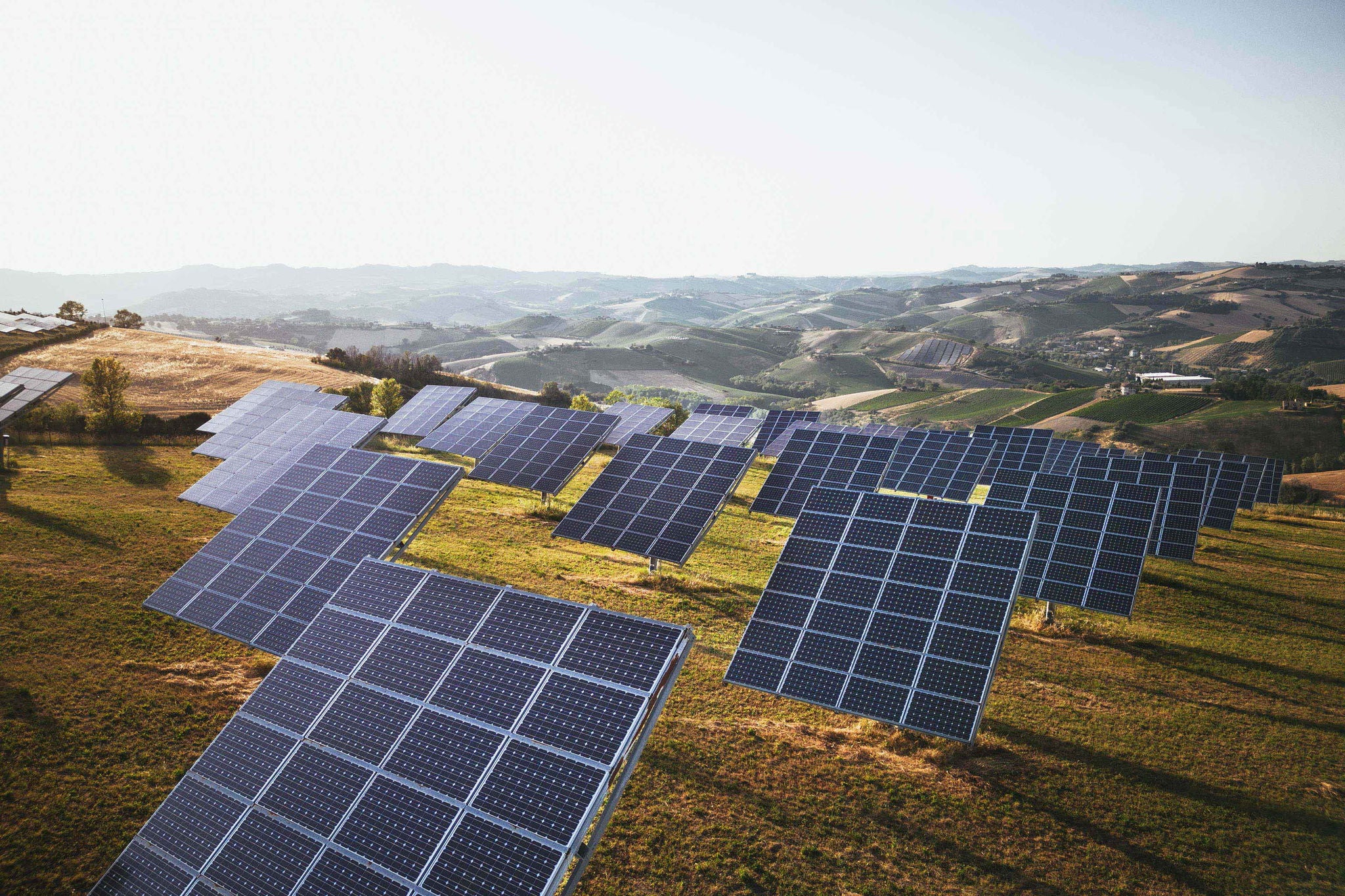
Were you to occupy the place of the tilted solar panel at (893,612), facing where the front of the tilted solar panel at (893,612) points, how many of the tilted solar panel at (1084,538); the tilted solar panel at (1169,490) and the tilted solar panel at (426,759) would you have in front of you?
1

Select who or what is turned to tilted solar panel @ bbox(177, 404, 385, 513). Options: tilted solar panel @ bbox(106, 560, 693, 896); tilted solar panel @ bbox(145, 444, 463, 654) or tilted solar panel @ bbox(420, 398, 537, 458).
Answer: tilted solar panel @ bbox(420, 398, 537, 458)

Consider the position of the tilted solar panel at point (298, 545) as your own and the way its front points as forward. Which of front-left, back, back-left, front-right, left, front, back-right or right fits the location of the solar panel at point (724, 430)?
back

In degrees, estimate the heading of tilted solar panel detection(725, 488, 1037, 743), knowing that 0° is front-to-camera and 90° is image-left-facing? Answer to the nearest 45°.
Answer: approximately 45°

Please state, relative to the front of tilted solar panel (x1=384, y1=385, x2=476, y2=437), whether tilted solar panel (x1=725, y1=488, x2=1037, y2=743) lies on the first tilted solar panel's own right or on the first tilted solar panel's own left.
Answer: on the first tilted solar panel's own left

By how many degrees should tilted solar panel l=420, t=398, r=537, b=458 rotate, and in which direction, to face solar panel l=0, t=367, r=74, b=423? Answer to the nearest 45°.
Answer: approximately 45° to its right

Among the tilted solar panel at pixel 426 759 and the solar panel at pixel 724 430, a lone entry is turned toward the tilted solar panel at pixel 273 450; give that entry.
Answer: the solar panel

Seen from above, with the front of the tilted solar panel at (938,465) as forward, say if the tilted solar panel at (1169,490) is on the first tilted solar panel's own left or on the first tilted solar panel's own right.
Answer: on the first tilted solar panel's own left

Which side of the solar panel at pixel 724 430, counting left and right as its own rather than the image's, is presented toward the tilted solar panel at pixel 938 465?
left

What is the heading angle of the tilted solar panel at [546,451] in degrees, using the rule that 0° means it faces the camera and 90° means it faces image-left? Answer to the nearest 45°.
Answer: approximately 45°

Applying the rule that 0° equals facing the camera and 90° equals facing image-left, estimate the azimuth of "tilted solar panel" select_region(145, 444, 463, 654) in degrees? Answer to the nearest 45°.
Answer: approximately 45°

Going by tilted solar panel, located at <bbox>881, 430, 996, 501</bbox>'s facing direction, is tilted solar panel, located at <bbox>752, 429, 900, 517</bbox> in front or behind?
in front

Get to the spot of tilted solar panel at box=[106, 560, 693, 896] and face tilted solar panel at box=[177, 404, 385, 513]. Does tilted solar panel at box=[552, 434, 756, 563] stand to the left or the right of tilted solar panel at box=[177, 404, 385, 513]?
right

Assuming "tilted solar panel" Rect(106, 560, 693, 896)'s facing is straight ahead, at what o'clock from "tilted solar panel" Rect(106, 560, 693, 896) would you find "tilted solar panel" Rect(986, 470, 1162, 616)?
"tilted solar panel" Rect(986, 470, 1162, 616) is roughly at 7 o'clock from "tilted solar panel" Rect(106, 560, 693, 896).

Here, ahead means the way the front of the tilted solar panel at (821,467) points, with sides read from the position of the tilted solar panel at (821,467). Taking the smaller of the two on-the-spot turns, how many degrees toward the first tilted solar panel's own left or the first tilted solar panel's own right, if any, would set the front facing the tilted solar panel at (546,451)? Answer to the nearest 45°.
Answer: approximately 45° to the first tilted solar panel's own right
